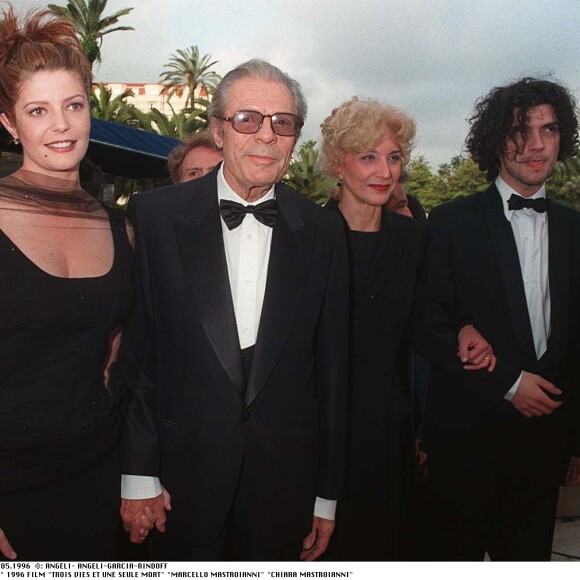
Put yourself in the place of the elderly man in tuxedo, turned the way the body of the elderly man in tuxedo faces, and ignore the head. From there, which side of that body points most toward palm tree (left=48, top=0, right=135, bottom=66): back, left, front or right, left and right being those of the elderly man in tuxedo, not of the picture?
back

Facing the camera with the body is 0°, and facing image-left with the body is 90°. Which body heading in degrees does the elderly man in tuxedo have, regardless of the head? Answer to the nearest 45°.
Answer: approximately 0°
